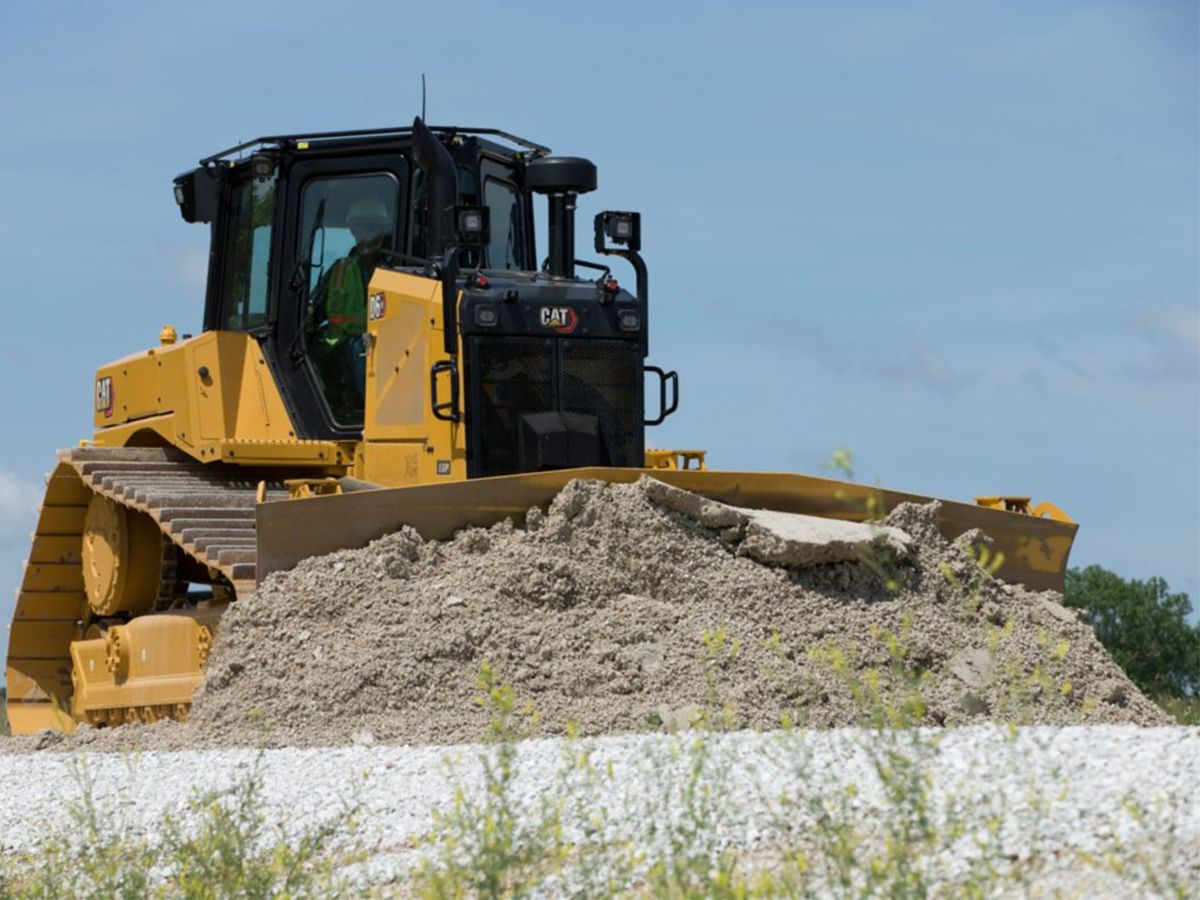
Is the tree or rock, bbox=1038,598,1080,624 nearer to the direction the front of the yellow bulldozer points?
the rock

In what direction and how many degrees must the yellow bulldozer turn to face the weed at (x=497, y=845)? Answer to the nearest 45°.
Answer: approximately 45° to its right

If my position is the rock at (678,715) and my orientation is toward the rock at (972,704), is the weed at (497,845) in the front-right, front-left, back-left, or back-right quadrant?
back-right

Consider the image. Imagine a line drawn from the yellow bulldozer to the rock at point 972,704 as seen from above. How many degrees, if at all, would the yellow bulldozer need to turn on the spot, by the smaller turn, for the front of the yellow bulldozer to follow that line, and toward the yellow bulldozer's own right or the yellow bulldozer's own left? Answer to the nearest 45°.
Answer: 0° — it already faces it

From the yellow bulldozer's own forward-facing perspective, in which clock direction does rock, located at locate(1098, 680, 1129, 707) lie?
The rock is roughly at 11 o'clock from the yellow bulldozer.

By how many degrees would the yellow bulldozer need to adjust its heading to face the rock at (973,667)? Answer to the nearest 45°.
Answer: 0° — it already faces it

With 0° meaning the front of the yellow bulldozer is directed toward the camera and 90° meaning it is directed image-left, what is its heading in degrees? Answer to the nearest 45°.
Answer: approximately 315°

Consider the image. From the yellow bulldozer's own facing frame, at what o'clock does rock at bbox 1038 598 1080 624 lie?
The rock is roughly at 11 o'clock from the yellow bulldozer.

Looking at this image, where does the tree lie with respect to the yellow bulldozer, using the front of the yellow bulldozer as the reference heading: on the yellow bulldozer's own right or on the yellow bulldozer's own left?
on the yellow bulldozer's own left

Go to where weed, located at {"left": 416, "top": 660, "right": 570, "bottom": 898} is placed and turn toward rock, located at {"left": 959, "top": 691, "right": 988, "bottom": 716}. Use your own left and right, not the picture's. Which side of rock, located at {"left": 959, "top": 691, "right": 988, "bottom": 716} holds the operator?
left

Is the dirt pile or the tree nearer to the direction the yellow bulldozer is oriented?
the dirt pile

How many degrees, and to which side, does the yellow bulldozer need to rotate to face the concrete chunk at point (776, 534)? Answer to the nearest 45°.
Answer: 0° — it already faces it
